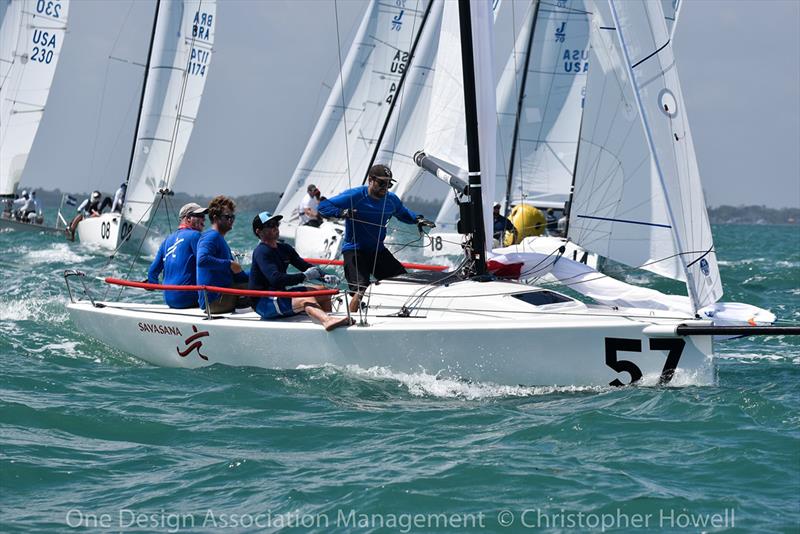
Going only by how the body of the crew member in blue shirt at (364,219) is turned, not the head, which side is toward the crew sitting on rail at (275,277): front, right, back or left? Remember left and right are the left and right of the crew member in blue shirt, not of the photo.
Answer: right

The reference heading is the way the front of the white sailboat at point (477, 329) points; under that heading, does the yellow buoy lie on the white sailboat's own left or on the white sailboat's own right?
on the white sailboat's own left

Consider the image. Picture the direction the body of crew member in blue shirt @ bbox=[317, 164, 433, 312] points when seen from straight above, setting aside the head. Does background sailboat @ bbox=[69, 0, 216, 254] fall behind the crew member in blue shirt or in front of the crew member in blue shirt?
behind

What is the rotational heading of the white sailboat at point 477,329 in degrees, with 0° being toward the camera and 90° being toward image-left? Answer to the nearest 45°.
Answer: approximately 270°

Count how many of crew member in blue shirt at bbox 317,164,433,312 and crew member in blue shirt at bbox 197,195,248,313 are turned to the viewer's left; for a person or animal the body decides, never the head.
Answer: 0
